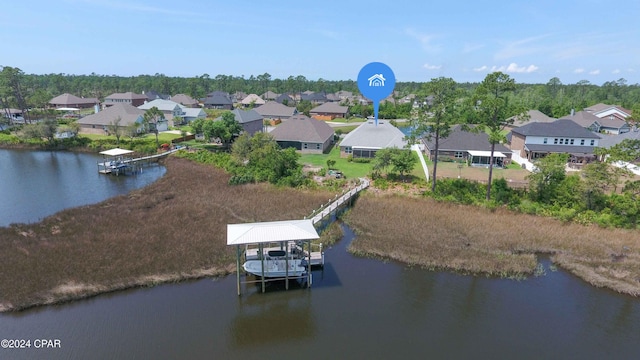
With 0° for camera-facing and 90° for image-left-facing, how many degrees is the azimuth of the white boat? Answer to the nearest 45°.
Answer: approximately 90°
